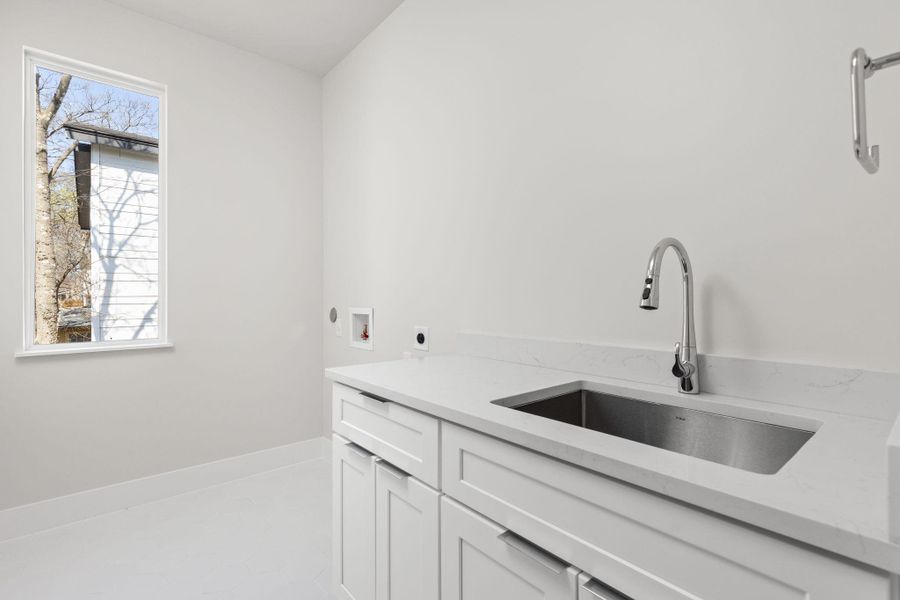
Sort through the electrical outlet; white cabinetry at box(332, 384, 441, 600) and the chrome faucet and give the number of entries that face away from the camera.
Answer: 0

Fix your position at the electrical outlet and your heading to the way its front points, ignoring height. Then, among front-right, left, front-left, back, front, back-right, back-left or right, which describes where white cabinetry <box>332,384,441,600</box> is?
front-left

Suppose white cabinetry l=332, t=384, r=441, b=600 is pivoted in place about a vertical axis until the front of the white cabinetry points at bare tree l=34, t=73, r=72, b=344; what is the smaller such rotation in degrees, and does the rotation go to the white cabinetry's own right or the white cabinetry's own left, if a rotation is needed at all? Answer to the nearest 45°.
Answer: approximately 90° to the white cabinetry's own right

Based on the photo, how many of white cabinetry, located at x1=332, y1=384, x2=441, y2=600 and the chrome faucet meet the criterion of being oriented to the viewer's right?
0

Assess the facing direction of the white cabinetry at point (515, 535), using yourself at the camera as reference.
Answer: facing the viewer and to the left of the viewer

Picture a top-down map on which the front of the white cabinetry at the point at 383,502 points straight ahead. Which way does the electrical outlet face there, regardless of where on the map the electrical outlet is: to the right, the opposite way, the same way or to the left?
the same way

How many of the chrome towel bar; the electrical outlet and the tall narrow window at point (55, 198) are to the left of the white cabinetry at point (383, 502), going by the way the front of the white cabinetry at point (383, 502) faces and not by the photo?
1

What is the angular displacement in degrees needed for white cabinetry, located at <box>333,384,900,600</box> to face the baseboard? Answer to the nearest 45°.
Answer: approximately 45° to its right

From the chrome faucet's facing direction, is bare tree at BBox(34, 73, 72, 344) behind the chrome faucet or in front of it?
in front

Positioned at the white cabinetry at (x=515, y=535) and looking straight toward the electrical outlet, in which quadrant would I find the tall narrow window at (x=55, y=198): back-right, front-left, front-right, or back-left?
front-left

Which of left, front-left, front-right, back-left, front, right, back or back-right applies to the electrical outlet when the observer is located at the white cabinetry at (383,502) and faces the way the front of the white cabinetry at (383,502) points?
back-right
